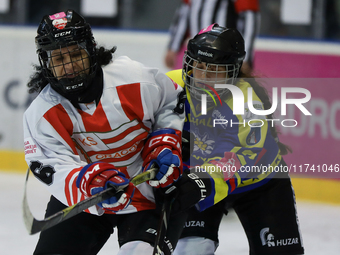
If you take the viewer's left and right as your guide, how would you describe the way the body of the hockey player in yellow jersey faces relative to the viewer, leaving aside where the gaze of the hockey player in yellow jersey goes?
facing the viewer and to the left of the viewer

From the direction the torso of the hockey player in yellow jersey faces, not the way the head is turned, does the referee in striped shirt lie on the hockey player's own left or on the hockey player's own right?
on the hockey player's own right

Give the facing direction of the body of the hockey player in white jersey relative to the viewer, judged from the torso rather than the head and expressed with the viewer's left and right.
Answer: facing the viewer

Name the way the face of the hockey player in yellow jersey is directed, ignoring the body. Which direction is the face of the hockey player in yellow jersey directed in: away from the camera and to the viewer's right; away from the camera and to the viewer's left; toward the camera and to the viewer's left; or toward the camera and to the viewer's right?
toward the camera and to the viewer's left
